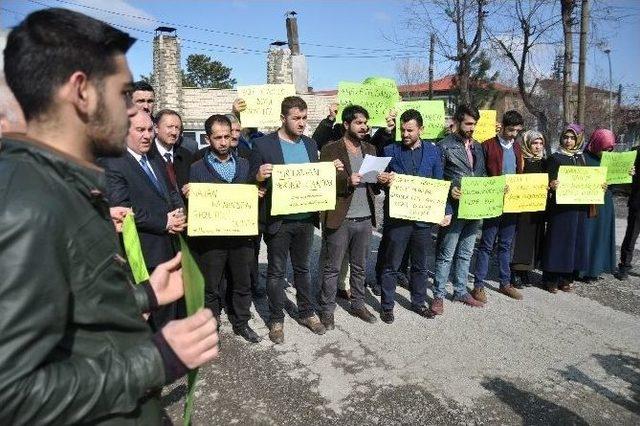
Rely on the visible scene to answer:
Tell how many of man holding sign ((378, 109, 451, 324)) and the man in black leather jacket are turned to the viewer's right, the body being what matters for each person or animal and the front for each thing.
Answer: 1

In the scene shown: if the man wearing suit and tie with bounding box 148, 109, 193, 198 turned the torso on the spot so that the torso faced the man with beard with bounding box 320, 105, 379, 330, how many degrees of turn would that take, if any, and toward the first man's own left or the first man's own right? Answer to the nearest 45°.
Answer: approximately 45° to the first man's own left

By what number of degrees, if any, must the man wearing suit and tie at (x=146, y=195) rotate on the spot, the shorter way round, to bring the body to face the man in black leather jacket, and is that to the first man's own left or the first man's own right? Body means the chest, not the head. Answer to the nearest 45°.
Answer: approximately 45° to the first man's own right

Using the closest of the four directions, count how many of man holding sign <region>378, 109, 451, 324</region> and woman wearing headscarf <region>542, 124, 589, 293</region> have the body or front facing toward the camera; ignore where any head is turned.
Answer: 2

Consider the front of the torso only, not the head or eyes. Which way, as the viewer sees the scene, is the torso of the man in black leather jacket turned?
to the viewer's right

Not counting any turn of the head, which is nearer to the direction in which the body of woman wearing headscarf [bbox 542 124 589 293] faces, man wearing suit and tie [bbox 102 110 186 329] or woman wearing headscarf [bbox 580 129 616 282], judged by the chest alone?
the man wearing suit and tie

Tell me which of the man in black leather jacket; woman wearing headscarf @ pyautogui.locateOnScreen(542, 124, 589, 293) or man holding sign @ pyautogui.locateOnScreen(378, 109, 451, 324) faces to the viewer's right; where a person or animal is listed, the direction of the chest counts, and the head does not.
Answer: the man in black leather jacket

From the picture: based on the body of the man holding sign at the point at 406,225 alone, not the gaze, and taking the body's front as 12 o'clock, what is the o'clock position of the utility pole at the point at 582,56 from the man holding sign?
The utility pole is roughly at 7 o'clock from the man holding sign.

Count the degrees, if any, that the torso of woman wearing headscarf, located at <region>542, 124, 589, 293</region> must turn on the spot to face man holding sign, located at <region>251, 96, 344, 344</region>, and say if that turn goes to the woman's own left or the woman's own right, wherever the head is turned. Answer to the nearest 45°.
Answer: approximately 45° to the woman's own right

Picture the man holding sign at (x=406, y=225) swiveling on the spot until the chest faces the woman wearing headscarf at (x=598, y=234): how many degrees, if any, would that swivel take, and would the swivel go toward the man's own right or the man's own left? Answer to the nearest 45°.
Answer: approximately 135° to the man's own left

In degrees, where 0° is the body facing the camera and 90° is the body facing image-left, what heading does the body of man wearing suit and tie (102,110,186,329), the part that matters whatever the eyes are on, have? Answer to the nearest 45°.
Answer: approximately 315°

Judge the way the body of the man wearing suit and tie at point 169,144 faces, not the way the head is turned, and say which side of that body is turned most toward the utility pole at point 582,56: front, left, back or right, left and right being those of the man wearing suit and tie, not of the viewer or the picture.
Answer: left
